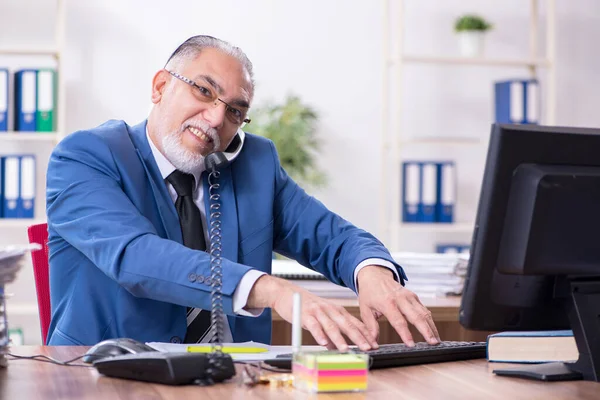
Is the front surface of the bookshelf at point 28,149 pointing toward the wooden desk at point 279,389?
yes

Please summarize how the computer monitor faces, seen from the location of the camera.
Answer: facing away from the viewer and to the left of the viewer

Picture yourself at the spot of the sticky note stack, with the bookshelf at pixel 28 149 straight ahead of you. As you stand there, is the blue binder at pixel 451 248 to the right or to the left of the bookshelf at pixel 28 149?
right

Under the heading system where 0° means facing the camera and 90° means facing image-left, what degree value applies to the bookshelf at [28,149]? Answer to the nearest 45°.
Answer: approximately 0°

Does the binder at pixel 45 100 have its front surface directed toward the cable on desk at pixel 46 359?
yes

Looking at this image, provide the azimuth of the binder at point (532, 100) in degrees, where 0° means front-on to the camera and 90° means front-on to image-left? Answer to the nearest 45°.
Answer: approximately 0°

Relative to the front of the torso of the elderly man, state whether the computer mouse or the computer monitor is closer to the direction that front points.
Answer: the computer monitor
